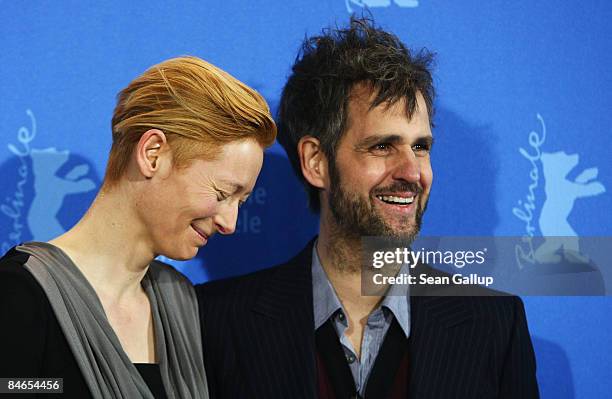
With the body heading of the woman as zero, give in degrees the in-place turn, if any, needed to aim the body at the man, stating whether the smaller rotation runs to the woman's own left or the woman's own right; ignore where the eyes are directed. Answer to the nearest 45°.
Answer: approximately 45° to the woman's own left

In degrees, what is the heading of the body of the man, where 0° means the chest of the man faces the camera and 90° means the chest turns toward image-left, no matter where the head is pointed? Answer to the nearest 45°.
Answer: approximately 0°

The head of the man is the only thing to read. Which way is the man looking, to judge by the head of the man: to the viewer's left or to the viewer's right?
to the viewer's right

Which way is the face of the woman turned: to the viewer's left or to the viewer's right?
to the viewer's right

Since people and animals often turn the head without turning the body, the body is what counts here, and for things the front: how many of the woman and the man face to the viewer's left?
0

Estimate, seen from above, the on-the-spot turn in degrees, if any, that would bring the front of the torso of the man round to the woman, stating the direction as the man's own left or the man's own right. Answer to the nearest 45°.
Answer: approximately 45° to the man's own right

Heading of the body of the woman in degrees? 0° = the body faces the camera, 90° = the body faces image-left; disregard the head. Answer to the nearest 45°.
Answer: approximately 315°
